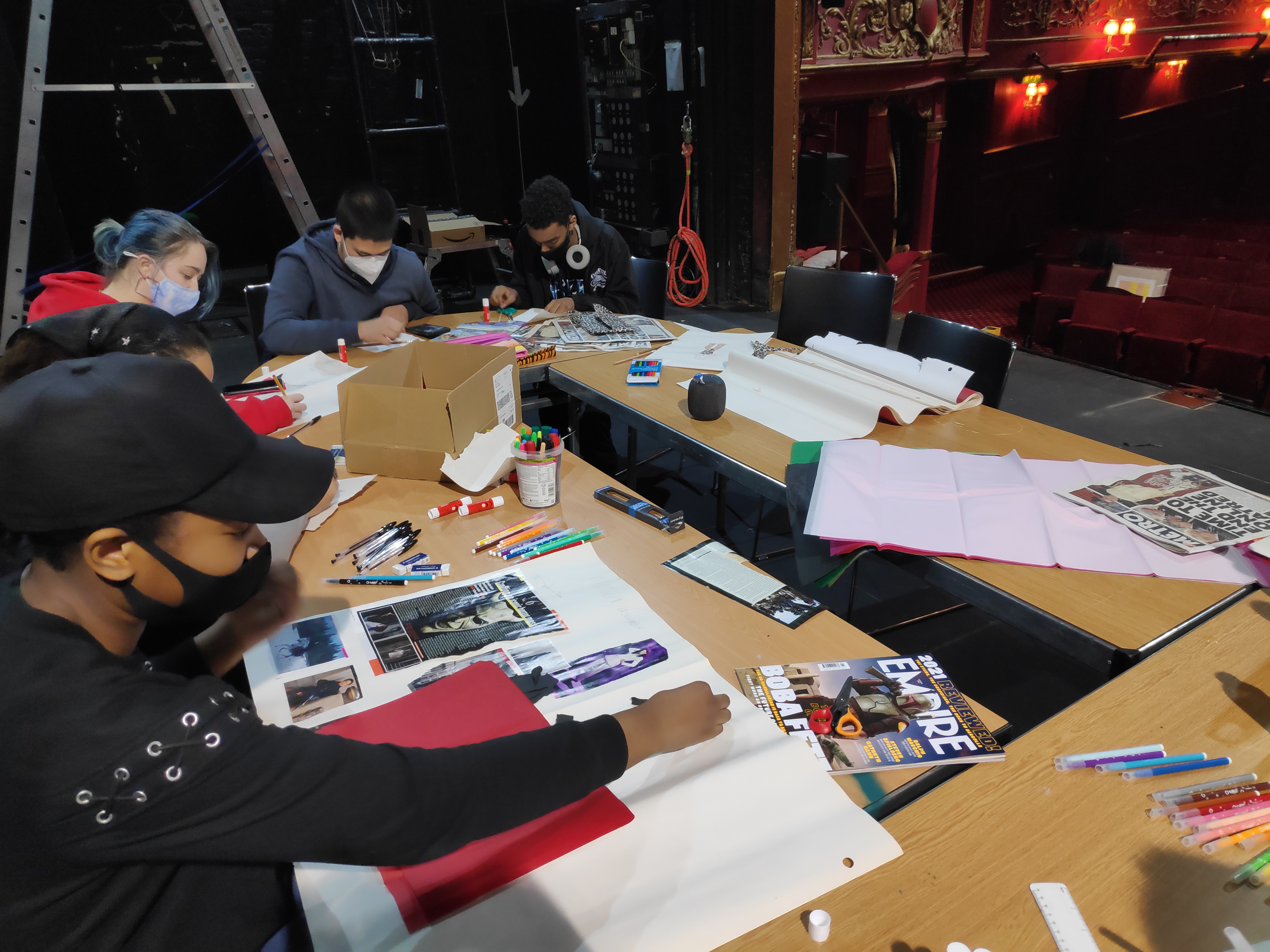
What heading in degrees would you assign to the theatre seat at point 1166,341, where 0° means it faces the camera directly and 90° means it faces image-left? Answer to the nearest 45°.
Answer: approximately 45°

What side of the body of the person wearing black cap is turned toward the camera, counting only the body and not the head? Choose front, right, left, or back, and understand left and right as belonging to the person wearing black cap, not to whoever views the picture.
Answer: right

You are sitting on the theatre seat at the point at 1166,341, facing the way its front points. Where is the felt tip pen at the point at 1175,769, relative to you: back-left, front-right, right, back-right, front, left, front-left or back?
front-left

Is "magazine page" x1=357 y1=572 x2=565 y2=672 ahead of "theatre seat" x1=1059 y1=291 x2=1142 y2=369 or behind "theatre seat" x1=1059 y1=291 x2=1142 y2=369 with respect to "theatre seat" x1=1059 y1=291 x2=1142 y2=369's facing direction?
ahead

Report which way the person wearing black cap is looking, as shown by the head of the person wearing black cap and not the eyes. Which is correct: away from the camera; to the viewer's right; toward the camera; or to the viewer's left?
to the viewer's right

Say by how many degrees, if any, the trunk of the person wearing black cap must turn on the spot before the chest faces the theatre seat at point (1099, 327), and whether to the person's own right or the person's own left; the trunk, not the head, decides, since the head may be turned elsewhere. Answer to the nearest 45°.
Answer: approximately 45° to the person's own left

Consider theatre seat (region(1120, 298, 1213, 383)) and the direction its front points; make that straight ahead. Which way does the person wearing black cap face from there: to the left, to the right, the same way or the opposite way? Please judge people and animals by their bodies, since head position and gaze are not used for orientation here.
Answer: the opposite way

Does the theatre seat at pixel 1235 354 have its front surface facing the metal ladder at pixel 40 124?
yes

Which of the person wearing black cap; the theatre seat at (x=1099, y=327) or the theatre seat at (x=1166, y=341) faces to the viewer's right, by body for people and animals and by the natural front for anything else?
the person wearing black cap

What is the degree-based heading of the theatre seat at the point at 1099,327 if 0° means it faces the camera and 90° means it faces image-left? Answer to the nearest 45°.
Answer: approximately 45°

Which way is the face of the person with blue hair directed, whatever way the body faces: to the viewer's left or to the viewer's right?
to the viewer's right

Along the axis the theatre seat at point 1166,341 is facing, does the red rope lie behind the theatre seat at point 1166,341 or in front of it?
in front

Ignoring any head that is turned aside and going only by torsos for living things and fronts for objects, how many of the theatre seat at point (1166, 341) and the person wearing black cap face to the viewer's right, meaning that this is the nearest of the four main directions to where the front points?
1
